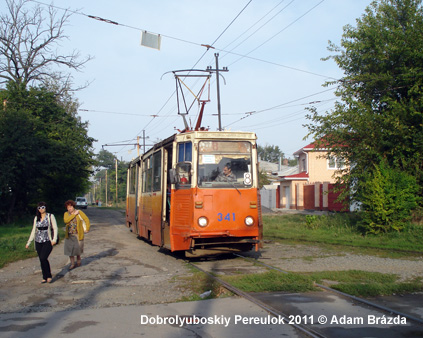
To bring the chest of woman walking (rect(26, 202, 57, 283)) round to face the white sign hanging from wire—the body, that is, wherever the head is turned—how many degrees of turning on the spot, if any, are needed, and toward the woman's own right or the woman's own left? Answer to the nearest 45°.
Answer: approximately 135° to the woman's own left

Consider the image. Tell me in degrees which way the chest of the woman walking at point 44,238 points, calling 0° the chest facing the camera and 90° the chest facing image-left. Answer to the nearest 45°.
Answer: approximately 0°

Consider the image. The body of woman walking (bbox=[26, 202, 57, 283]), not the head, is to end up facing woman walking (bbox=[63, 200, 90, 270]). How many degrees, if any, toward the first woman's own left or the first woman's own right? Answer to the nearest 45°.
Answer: approximately 135° to the first woman's own left

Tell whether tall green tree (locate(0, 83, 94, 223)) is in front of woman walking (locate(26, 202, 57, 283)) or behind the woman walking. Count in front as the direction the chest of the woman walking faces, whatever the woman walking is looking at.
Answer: behind

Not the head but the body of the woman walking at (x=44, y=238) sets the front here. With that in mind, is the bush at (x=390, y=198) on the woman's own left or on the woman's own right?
on the woman's own left

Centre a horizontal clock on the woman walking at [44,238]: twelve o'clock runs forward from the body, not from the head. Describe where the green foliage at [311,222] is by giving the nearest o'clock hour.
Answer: The green foliage is roughly at 8 o'clock from the woman walking.

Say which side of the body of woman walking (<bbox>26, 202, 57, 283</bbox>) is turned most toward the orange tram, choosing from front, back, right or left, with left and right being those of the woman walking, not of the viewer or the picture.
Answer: left

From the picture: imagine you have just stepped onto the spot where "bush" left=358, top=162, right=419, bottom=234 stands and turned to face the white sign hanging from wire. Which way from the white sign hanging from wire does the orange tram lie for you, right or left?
left
